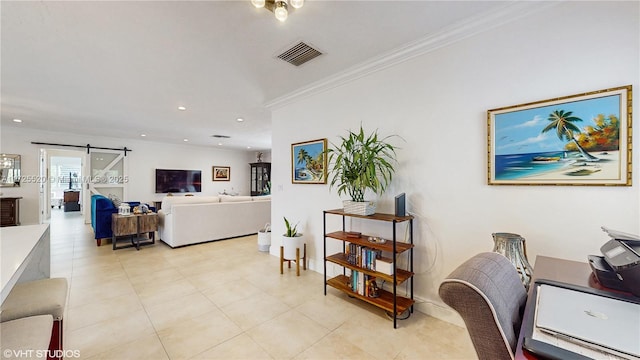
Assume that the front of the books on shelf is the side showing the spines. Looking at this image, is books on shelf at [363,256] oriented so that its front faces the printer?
no

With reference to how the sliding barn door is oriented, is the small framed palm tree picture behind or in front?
in front

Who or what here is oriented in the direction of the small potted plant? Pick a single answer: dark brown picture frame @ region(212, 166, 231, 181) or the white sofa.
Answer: the dark brown picture frame

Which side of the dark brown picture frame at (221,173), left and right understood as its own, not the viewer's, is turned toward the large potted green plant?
front

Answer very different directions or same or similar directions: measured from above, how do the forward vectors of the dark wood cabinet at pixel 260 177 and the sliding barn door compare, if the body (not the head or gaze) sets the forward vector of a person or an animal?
same or similar directions

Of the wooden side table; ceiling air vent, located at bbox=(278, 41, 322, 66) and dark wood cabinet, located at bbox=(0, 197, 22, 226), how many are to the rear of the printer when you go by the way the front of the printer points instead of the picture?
0

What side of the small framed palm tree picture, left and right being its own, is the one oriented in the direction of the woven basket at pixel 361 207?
left

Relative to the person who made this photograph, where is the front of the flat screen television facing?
facing the viewer

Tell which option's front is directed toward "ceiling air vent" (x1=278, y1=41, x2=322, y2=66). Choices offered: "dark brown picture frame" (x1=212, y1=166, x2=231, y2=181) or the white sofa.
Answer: the dark brown picture frame

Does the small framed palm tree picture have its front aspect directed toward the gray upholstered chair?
no

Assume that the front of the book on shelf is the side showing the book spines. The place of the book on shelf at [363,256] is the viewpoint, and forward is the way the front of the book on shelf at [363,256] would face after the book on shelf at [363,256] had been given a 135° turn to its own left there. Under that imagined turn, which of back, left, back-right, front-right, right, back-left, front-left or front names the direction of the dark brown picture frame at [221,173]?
back-left

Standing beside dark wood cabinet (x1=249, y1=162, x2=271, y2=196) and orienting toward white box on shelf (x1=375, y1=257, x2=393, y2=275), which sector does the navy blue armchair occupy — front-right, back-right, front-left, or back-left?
front-right

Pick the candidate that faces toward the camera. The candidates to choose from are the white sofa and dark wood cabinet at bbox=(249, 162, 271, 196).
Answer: the dark wood cabinet

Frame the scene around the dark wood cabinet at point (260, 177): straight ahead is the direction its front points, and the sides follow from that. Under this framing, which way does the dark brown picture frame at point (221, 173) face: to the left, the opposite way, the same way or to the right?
the same way

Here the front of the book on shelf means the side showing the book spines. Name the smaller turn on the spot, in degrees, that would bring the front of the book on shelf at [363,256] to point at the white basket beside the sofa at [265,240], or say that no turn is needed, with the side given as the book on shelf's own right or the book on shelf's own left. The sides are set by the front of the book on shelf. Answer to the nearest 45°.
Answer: approximately 90° to the book on shelf's own right

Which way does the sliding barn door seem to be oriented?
toward the camera

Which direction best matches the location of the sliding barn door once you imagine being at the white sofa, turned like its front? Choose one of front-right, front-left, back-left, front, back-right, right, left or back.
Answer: front

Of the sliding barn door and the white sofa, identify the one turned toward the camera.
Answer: the sliding barn door

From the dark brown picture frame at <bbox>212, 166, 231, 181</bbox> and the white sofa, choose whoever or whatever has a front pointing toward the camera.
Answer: the dark brown picture frame

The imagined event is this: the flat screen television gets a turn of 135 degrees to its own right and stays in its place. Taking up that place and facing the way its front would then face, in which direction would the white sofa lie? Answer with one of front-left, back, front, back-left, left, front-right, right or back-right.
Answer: back-left

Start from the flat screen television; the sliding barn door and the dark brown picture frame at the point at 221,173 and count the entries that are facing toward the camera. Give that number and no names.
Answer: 3

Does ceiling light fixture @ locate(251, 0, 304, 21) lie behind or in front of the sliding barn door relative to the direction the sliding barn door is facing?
in front

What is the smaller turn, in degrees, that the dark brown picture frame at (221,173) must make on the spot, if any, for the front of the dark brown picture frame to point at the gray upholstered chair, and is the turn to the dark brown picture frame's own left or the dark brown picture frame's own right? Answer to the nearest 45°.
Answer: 0° — it already faces it
